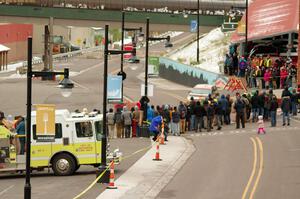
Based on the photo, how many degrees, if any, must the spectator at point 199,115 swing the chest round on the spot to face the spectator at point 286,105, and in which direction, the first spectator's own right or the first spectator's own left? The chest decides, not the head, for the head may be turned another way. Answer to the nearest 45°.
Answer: approximately 90° to the first spectator's own right

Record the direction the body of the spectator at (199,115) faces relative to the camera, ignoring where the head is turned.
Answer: away from the camera

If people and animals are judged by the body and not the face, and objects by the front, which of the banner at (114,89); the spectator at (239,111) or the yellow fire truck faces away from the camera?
the spectator

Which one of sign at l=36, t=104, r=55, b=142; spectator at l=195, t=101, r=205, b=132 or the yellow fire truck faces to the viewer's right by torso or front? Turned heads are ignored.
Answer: the yellow fire truck

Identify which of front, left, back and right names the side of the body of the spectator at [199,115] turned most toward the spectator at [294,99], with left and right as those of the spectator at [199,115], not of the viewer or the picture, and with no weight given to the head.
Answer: right

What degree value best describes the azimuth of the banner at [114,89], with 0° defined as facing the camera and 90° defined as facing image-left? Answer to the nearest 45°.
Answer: approximately 0°

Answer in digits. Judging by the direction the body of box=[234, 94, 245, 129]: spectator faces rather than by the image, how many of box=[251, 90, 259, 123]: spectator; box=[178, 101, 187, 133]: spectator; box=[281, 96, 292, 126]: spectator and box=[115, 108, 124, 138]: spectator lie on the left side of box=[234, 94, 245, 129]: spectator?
2

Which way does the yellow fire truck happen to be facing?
to the viewer's right

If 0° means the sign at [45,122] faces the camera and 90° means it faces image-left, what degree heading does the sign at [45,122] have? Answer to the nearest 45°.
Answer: approximately 0°

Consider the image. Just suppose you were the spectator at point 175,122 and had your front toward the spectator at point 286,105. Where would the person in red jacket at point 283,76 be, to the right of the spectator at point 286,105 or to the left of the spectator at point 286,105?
left

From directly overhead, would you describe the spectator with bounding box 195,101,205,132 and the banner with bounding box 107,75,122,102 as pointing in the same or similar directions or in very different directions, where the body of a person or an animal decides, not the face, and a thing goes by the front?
very different directions
